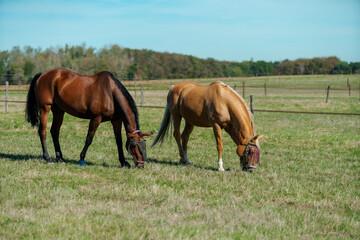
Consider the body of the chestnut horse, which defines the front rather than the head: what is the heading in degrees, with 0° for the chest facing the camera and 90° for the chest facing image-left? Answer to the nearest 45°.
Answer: approximately 315°

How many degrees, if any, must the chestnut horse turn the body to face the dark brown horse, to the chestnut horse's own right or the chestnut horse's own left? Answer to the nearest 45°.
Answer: approximately 135° to the chestnut horse's own right

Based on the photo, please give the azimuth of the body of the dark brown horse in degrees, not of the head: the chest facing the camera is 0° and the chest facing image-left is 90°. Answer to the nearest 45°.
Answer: approximately 270°

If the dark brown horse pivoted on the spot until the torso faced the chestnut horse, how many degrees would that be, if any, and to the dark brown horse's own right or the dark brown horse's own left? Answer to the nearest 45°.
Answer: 0° — it already faces it
